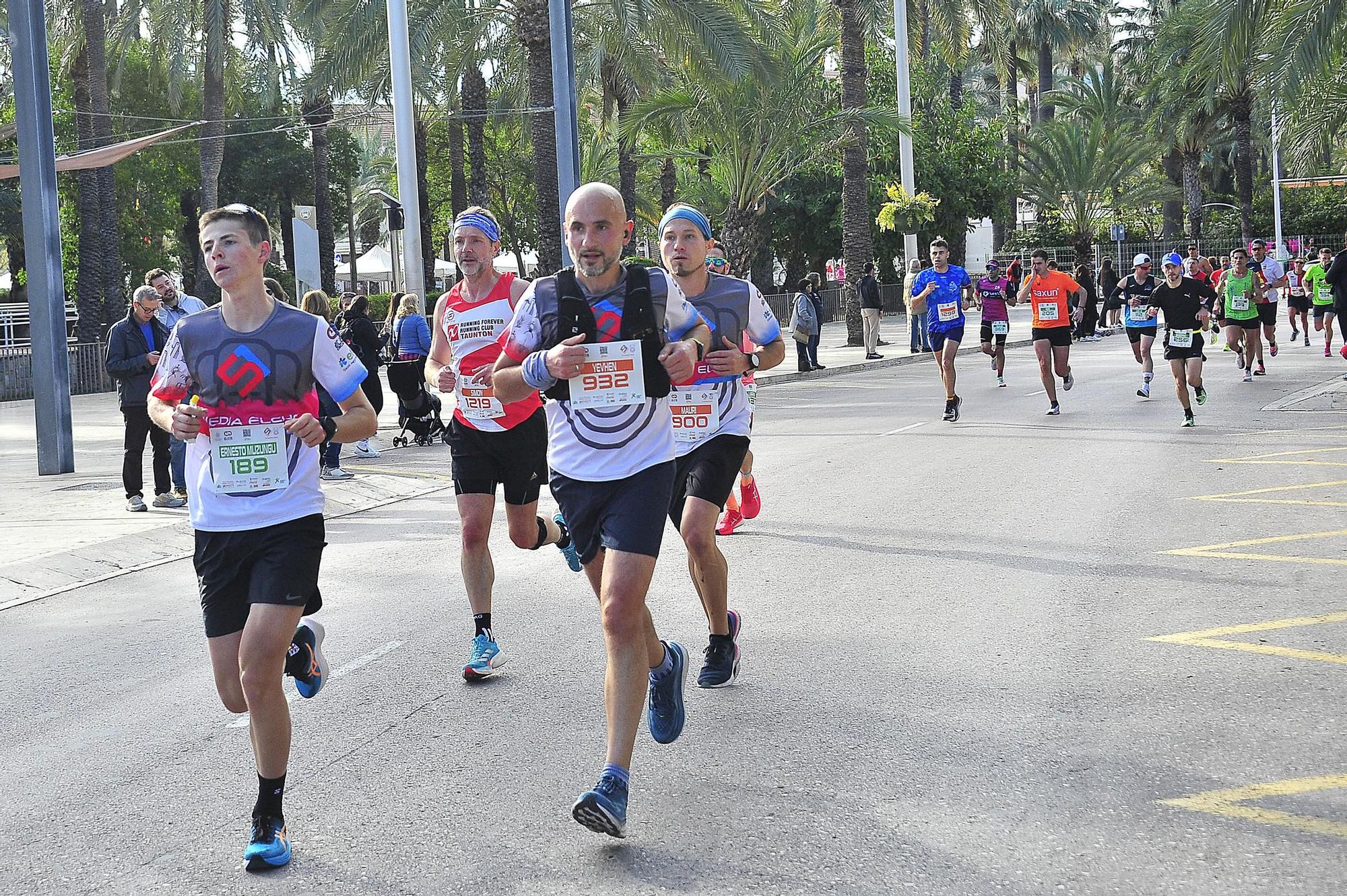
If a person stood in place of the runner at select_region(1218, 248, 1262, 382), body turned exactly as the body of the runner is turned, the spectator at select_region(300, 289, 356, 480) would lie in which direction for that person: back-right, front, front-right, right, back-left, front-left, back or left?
front-right

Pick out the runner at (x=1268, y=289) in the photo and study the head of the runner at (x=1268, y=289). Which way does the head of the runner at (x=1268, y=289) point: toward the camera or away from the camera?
toward the camera

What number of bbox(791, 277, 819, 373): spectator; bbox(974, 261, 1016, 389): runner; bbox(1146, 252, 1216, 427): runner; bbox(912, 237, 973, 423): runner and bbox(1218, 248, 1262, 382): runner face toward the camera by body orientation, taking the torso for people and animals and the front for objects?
4

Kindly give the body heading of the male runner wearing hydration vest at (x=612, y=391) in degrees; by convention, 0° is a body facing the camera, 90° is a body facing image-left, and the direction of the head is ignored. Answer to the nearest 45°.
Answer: approximately 0°

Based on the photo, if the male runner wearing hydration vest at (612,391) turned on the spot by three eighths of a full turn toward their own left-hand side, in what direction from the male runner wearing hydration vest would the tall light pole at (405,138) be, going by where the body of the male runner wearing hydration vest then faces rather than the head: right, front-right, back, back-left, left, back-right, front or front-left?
front-left

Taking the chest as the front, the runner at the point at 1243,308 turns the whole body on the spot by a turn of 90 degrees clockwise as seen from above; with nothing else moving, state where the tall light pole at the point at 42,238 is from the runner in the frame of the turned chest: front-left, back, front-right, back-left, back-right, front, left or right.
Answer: front-left

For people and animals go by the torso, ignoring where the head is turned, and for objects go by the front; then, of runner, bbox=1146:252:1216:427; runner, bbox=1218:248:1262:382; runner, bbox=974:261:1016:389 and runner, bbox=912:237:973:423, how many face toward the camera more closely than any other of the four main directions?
4

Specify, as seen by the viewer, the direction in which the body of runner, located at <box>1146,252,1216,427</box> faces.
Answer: toward the camera

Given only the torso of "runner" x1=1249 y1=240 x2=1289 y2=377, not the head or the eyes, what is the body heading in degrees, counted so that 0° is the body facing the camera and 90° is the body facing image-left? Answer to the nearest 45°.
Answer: approximately 45°

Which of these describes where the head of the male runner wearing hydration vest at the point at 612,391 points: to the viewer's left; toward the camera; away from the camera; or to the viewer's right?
toward the camera

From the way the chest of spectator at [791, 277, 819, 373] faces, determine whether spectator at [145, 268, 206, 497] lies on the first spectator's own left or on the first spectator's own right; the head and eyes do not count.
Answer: on the first spectator's own right

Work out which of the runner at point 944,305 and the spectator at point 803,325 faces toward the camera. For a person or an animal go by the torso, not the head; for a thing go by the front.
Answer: the runner

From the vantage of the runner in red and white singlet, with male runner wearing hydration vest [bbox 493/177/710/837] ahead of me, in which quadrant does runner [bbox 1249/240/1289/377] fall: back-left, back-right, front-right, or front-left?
back-left

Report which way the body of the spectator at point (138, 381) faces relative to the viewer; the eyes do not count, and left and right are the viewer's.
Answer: facing the viewer and to the right of the viewer

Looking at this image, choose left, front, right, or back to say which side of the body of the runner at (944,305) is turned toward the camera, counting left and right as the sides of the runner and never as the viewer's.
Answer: front
